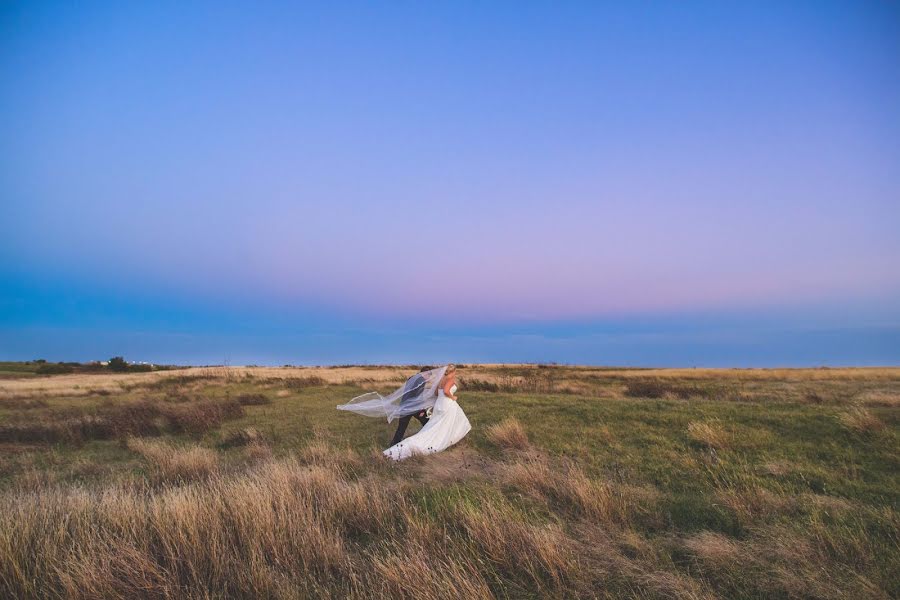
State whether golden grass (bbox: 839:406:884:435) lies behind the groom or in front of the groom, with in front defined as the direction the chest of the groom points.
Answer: in front

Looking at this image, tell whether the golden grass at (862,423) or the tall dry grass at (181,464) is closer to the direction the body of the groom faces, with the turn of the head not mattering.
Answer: the golden grass

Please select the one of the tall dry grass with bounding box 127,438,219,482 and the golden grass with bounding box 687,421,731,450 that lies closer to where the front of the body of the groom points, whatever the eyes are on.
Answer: the golden grass

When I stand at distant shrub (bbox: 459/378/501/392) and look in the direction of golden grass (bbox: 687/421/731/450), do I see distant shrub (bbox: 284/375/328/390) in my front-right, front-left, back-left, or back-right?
back-right

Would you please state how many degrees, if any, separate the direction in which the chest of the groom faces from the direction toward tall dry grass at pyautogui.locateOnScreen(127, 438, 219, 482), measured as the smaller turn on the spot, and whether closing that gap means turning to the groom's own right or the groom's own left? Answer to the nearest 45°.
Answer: approximately 135° to the groom's own right

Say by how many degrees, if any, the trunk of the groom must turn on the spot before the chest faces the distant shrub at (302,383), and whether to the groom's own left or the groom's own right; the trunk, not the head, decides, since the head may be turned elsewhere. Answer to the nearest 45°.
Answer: approximately 90° to the groom's own left

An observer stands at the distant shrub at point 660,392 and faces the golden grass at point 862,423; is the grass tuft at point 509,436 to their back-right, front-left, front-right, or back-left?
front-right

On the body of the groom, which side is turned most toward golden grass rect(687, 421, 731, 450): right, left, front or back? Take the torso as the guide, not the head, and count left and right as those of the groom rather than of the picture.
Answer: front

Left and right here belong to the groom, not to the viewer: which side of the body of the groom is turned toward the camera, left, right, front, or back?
right

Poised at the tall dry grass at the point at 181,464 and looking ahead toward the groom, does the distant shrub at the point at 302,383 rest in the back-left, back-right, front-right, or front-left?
front-left

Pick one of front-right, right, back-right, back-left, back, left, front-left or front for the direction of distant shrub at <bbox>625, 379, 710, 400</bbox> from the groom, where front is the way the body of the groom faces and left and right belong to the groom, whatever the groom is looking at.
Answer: front-left

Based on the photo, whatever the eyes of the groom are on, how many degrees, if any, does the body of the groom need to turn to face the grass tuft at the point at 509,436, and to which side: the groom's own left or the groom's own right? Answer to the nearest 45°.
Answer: approximately 45° to the groom's own right

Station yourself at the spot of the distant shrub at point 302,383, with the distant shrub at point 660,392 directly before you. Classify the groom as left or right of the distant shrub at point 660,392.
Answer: right
